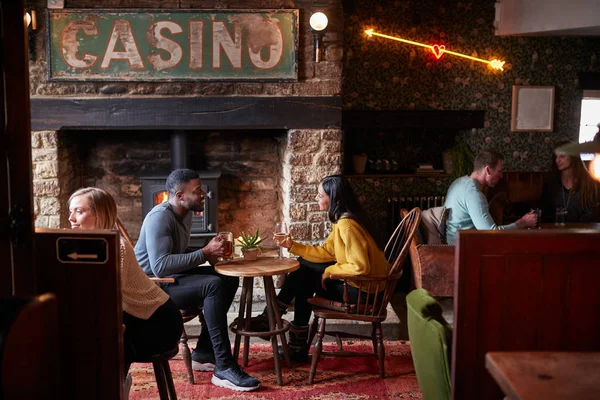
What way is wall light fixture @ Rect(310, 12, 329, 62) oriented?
toward the camera

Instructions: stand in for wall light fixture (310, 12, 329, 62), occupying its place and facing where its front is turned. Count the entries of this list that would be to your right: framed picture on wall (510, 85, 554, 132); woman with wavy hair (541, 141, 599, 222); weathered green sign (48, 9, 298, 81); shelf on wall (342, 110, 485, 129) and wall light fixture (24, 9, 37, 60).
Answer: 2

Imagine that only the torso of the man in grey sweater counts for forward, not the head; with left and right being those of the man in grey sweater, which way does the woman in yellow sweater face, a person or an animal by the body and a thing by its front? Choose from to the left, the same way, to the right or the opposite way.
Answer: the opposite way

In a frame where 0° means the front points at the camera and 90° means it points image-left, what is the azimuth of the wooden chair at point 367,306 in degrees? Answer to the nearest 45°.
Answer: approximately 90°

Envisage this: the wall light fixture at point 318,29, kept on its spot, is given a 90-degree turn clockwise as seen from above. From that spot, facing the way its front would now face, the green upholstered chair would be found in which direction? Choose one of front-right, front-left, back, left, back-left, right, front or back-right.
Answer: left

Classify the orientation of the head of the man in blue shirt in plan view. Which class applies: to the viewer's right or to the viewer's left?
to the viewer's right

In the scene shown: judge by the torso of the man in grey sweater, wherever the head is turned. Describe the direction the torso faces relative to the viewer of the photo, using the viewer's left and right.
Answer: facing to the right of the viewer

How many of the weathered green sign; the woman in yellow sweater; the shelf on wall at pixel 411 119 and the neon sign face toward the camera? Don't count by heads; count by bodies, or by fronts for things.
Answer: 3

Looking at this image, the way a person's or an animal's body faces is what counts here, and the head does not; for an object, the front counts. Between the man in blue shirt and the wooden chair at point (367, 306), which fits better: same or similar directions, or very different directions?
very different directions

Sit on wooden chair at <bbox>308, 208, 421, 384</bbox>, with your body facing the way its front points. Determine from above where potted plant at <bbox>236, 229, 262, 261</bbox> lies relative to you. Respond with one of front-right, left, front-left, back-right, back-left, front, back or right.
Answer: front

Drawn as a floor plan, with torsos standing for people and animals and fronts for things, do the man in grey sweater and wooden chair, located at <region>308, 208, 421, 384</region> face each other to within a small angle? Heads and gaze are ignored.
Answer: yes

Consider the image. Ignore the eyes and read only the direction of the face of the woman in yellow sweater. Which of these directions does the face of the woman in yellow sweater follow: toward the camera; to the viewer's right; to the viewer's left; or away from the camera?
to the viewer's left

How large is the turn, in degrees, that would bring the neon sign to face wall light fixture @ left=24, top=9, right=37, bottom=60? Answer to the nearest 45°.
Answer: approximately 45° to its right

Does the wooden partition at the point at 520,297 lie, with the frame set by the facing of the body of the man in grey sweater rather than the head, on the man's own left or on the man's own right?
on the man's own right

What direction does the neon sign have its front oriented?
toward the camera

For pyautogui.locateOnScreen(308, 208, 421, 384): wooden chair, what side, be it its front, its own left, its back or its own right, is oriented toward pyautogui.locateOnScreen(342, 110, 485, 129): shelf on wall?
right

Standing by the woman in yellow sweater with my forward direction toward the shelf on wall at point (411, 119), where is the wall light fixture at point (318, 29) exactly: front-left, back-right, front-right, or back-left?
front-left

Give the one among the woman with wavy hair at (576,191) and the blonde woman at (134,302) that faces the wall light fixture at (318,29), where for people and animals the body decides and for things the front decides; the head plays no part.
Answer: the woman with wavy hair

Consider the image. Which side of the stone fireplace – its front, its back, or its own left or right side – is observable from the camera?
front
